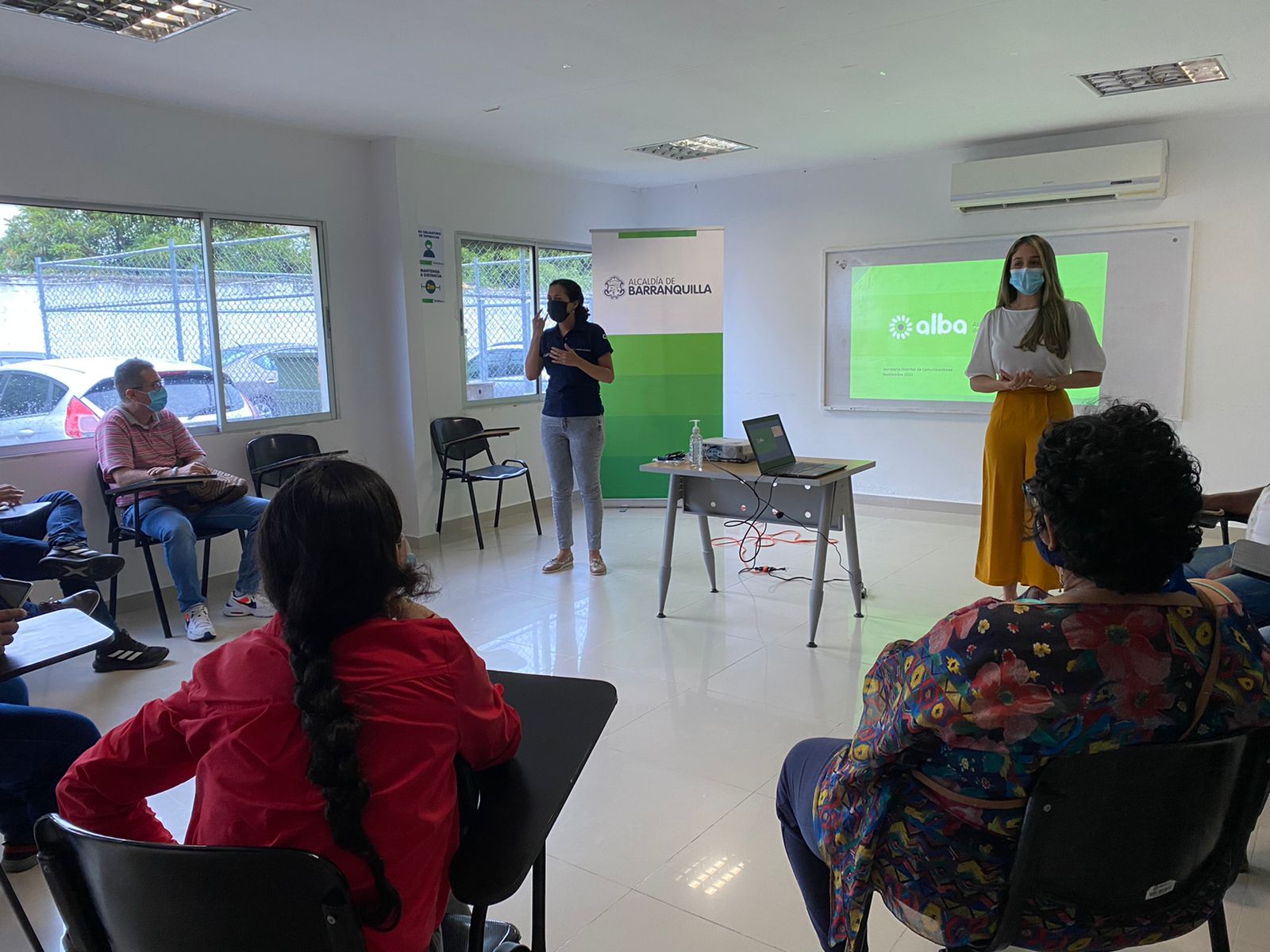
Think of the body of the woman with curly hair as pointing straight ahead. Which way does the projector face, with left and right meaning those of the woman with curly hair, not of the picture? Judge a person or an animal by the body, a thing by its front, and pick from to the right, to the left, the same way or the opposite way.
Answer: to the right

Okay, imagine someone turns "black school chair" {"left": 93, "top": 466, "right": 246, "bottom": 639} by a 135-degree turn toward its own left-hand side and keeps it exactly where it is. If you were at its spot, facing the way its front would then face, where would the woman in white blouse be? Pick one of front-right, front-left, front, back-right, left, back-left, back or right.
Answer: back-right

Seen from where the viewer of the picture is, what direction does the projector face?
facing away from the viewer and to the right of the viewer

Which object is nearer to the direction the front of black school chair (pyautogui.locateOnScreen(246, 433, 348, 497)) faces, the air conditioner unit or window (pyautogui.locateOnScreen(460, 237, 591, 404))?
the air conditioner unit

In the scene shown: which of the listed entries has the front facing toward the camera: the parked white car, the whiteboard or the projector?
the whiteboard

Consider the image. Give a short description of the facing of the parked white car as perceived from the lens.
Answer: facing away from the viewer and to the left of the viewer

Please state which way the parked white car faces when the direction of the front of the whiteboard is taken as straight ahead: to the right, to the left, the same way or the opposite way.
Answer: to the right

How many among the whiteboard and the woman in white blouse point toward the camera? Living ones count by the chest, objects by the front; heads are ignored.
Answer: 2

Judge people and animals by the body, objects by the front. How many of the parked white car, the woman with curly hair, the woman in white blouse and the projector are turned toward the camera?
1

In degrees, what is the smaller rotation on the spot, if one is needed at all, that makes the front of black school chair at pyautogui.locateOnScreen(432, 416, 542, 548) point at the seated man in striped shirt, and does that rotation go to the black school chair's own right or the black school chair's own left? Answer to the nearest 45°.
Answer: approximately 90° to the black school chair's own right

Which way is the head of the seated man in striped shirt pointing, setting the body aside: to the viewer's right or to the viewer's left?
to the viewer's right

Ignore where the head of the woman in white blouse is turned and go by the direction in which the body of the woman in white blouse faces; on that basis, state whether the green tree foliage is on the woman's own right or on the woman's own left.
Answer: on the woman's own right

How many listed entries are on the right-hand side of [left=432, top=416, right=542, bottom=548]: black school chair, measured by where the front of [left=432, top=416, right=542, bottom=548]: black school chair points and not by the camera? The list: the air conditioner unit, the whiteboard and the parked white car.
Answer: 1

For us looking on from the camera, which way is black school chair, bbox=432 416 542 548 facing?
facing the viewer and to the right of the viewer

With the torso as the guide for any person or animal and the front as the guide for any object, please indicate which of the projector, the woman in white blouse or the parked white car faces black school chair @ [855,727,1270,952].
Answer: the woman in white blouse

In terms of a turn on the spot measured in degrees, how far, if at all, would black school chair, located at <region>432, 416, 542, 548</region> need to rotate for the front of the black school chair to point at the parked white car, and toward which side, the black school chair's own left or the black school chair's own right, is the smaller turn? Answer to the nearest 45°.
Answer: approximately 180°

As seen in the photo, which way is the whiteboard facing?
toward the camera
